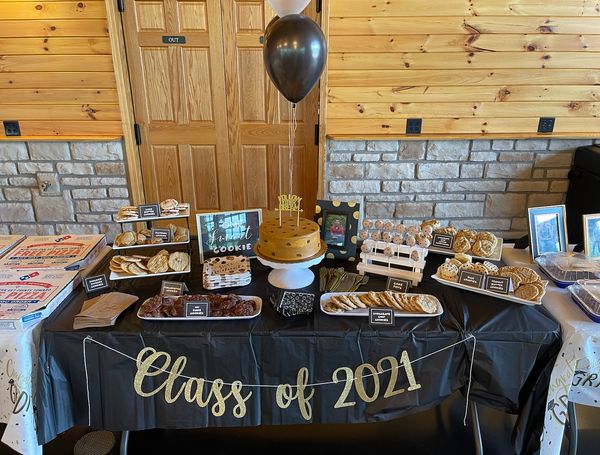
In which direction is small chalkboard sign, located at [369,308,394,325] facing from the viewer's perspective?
toward the camera

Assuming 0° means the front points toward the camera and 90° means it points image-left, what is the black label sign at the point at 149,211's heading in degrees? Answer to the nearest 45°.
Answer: approximately 0°

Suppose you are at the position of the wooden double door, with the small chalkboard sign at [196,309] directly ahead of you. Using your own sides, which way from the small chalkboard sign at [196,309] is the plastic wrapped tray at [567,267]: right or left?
left

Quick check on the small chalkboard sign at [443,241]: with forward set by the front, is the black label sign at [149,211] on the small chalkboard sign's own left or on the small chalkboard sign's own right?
on the small chalkboard sign's own right

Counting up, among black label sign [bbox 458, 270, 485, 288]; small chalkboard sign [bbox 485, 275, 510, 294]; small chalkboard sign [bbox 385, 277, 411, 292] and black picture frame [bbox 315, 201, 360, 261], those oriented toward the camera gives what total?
4

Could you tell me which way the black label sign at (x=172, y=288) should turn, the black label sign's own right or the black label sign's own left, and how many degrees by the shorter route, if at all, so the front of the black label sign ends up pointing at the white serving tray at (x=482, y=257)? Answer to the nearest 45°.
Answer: approximately 90° to the black label sign's own left

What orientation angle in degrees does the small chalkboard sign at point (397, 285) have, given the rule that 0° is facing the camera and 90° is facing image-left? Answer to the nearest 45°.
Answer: approximately 0°

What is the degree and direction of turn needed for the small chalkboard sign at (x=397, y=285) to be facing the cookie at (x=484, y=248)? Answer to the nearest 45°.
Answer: approximately 135° to its left

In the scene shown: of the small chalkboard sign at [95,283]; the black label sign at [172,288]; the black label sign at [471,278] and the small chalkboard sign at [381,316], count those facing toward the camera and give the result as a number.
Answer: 4

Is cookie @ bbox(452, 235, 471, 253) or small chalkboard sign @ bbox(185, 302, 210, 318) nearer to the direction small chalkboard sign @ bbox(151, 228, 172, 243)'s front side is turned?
the small chalkboard sign

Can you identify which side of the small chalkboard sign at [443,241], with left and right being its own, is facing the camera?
front

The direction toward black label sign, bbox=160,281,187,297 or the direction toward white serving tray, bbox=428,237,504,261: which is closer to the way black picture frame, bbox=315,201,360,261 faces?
the black label sign

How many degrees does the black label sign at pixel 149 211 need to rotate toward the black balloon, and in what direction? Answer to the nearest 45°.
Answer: approximately 45° to its left

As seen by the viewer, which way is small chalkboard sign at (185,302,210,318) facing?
toward the camera

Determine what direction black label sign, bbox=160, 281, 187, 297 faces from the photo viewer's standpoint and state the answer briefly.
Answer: facing the viewer

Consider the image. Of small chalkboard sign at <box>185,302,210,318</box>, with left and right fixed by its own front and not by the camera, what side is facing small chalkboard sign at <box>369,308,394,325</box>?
left

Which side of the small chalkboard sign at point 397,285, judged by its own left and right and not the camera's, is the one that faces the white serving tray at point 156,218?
right

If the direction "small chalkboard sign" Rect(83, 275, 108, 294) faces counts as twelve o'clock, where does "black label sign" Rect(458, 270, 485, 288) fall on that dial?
The black label sign is roughly at 10 o'clock from the small chalkboard sign.

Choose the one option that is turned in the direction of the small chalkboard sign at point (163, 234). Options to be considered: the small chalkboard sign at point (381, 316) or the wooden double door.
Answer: the wooden double door

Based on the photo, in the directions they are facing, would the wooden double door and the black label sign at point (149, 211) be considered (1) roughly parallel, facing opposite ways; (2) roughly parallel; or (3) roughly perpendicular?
roughly parallel
